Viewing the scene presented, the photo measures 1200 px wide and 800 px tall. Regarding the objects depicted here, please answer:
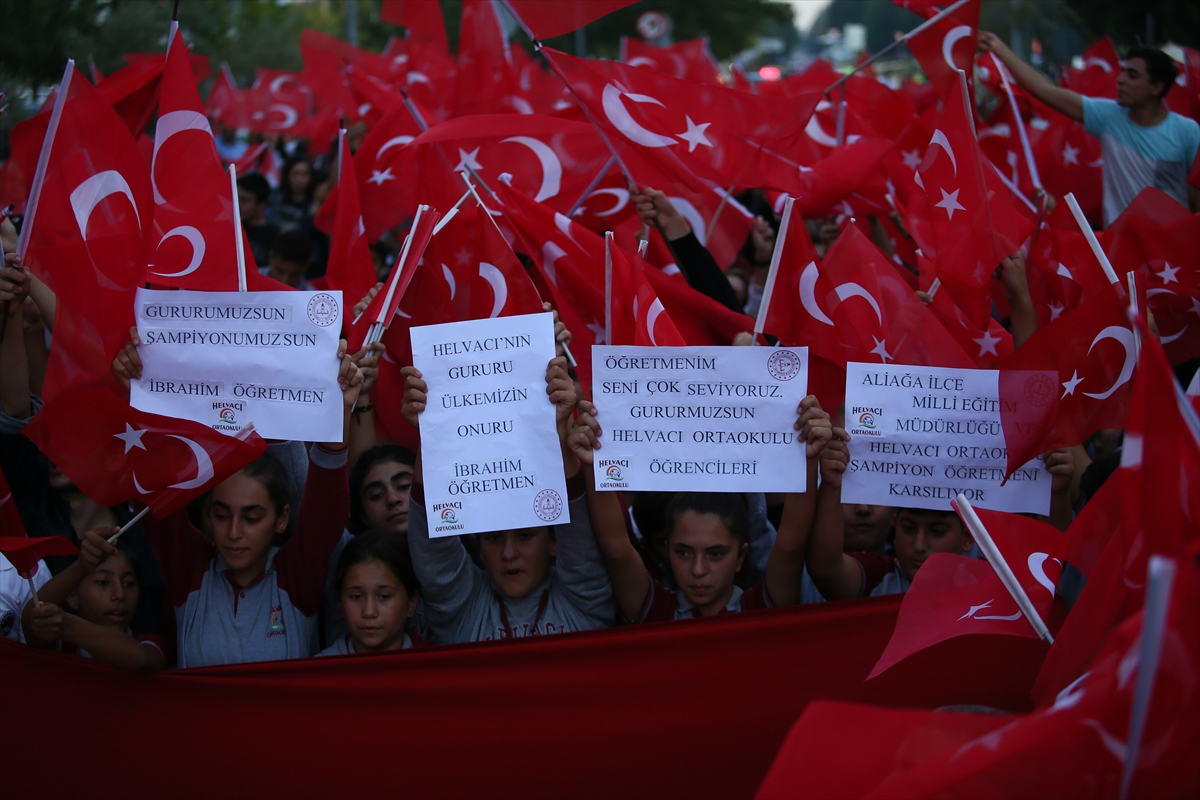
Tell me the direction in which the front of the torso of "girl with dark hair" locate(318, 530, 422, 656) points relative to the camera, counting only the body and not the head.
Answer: toward the camera

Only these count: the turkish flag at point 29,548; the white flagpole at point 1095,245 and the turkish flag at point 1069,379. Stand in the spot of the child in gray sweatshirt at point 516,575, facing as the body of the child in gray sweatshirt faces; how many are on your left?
2

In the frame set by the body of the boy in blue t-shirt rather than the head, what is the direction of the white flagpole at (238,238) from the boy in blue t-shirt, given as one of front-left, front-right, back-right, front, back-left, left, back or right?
front

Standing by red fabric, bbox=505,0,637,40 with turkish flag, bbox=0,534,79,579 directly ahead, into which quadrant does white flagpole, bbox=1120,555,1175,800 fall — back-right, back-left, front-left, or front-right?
front-left

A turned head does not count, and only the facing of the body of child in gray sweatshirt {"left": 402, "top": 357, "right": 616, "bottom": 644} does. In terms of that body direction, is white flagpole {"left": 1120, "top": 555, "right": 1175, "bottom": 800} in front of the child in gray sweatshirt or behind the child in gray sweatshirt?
in front

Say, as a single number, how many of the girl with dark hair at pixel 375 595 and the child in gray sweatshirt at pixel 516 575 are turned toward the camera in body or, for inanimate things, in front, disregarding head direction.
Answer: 2
